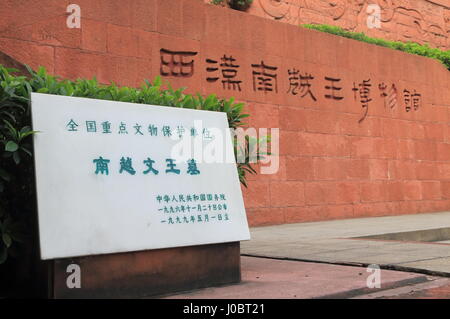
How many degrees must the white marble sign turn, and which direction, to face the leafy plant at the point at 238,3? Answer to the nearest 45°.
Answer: approximately 135° to its left

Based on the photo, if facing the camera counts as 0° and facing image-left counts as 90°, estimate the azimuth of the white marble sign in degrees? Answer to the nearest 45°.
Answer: approximately 315°
